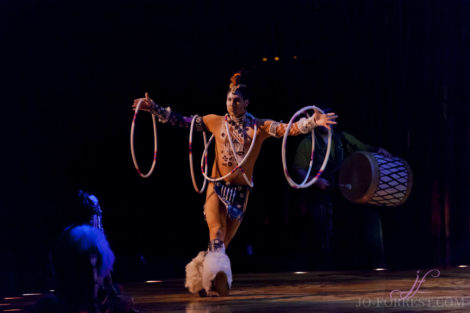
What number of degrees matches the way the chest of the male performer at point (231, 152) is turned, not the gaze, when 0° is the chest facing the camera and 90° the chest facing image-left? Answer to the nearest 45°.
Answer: approximately 0°

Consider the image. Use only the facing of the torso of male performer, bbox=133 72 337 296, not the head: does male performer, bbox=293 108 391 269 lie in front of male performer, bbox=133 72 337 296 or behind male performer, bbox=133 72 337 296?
behind
